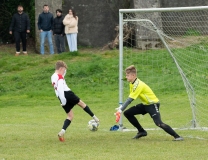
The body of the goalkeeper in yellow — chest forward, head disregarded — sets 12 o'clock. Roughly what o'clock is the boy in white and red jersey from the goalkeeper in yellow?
The boy in white and red jersey is roughly at 12 o'clock from the goalkeeper in yellow.

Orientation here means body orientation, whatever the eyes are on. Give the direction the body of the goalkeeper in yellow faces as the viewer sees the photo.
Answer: to the viewer's left

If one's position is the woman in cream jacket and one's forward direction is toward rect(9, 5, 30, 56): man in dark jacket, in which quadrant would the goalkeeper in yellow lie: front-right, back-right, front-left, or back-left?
back-left

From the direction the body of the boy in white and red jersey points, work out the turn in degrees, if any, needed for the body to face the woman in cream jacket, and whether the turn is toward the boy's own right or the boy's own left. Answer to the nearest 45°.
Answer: approximately 90° to the boy's own left

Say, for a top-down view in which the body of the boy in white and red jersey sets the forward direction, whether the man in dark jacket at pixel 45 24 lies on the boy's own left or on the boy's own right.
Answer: on the boy's own left

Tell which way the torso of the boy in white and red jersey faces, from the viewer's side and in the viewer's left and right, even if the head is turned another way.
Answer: facing to the right of the viewer

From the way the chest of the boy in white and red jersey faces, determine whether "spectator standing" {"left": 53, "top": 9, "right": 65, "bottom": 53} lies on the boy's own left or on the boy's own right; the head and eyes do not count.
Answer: on the boy's own left

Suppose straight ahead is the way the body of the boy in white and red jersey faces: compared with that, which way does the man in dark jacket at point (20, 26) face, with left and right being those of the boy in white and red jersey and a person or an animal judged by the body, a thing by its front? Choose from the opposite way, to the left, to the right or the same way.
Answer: to the right

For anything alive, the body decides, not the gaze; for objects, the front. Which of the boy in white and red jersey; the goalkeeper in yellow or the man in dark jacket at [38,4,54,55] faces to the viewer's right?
the boy in white and red jersey
